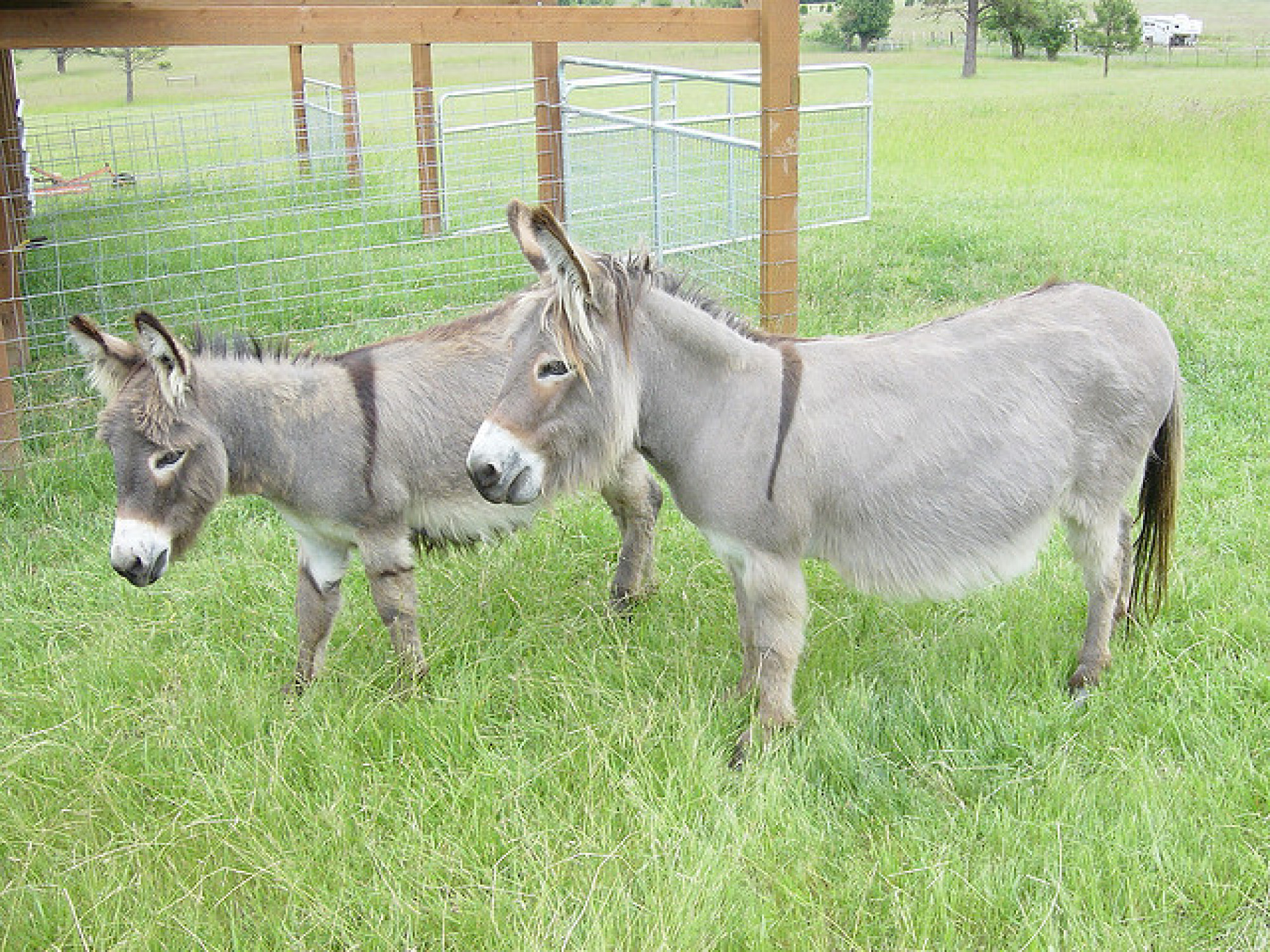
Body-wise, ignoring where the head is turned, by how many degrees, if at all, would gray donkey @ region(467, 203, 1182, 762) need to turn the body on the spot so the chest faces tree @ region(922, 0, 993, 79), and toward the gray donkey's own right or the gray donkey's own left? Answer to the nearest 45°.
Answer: approximately 90° to the gray donkey's own right

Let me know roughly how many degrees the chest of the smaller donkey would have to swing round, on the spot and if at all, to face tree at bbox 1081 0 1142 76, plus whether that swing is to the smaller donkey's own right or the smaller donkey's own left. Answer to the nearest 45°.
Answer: approximately 180°

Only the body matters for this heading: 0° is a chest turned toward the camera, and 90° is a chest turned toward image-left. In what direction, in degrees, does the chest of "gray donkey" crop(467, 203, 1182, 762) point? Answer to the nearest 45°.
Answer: approximately 90°

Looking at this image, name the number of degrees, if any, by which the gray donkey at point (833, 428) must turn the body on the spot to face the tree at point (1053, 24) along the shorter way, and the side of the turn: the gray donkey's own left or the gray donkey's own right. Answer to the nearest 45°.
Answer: approximately 90° to the gray donkey's own right

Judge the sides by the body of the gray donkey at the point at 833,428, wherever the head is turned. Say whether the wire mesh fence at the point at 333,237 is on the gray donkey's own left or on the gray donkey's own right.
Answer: on the gray donkey's own right

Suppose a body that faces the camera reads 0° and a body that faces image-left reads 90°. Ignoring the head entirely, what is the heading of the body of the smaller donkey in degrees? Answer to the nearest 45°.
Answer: approximately 45°

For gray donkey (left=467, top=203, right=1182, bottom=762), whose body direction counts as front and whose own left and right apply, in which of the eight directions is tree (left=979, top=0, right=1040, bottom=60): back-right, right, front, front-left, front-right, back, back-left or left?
right

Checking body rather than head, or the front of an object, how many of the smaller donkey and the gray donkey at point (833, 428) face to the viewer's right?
0

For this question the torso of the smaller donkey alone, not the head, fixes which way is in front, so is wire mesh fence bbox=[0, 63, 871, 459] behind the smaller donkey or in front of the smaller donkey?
behind

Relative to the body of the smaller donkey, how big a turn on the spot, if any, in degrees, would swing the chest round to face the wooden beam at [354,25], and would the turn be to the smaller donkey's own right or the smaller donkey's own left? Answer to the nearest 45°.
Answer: approximately 135° to the smaller donkey's own right

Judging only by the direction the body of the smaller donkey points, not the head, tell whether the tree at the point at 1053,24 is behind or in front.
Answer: behind
